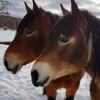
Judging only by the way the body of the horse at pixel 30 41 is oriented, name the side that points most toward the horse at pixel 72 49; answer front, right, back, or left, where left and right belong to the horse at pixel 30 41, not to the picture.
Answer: left

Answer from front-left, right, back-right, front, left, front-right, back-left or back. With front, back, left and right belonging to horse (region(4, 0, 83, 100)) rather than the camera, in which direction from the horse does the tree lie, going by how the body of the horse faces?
back-right

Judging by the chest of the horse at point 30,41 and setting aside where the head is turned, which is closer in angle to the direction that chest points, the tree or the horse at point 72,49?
the horse

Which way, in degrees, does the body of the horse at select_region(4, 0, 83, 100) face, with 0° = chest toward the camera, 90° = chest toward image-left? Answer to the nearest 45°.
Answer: approximately 45°
